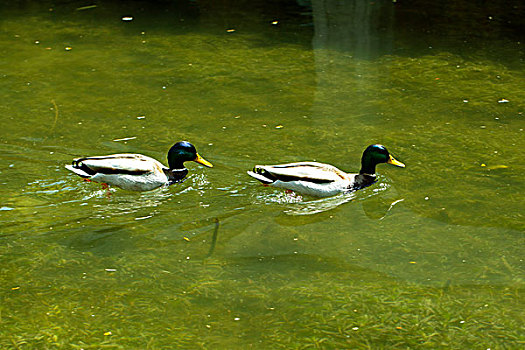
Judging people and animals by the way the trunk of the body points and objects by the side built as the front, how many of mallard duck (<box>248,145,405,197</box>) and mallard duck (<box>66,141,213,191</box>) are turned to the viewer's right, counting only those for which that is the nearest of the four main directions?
2

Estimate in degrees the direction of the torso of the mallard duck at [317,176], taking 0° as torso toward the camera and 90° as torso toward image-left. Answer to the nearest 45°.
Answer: approximately 270°

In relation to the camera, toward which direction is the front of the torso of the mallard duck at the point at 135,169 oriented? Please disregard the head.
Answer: to the viewer's right

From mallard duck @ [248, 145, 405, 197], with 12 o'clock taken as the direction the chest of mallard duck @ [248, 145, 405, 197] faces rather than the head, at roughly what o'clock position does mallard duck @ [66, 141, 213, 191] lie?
mallard duck @ [66, 141, 213, 191] is roughly at 6 o'clock from mallard duck @ [248, 145, 405, 197].
